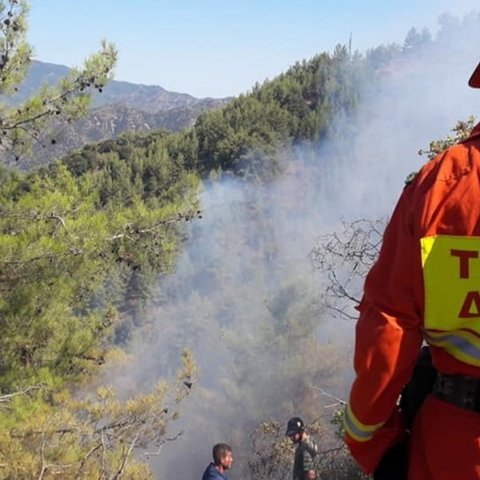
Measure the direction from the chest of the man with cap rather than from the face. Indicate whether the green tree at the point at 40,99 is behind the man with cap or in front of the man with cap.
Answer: in front

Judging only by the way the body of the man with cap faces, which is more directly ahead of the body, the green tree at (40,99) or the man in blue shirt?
the green tree
